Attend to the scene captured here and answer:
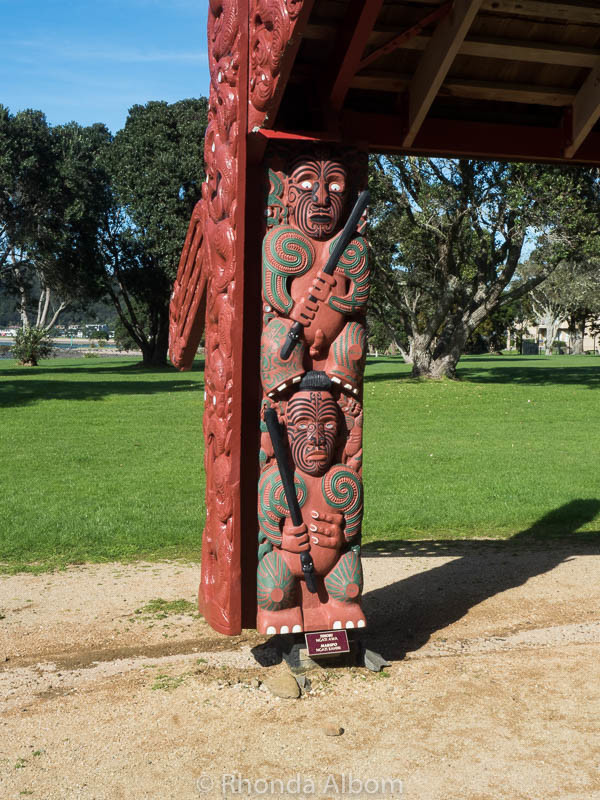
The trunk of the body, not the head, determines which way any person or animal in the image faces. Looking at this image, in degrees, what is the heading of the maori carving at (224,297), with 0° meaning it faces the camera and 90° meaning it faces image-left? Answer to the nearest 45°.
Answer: approximately 45°

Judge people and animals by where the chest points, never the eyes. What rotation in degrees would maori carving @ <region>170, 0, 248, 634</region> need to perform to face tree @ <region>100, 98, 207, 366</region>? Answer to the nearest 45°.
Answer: approximately 135° to its right

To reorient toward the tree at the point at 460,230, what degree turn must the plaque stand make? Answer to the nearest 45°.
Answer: approximately 180°

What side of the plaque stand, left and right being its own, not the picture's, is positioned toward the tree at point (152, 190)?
back
